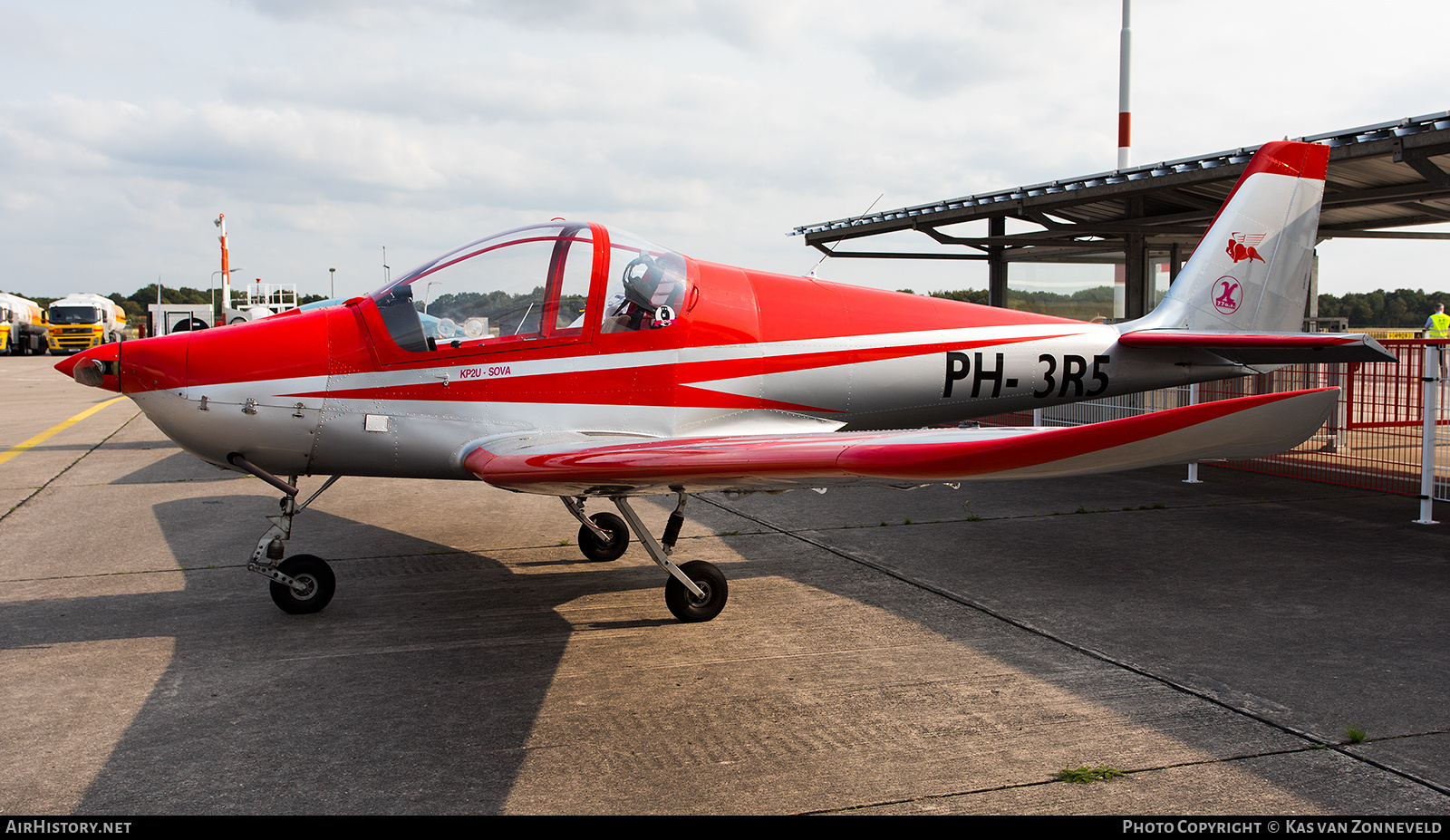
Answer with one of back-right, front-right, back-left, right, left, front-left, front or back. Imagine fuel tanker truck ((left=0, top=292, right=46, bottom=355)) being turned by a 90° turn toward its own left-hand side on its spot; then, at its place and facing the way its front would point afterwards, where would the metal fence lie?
front-right

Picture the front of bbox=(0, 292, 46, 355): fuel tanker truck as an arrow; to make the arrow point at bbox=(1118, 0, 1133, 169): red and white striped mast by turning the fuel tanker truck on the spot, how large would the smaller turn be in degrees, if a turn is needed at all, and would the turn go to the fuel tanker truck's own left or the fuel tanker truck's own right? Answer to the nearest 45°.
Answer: approximately 45° to the fuel tanker truck's own left

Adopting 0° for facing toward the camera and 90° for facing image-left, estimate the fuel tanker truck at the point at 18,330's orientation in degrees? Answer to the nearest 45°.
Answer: approximately 45°

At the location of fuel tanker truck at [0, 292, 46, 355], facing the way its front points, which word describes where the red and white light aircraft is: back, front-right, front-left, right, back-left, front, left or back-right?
front-left

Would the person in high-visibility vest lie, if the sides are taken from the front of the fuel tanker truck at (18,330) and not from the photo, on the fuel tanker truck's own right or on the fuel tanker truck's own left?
on the fuel tanker truck's own left

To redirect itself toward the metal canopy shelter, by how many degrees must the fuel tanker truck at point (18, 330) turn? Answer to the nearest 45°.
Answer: approximately 45° to its left
